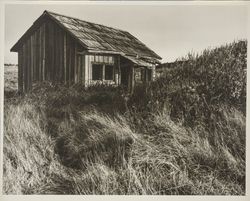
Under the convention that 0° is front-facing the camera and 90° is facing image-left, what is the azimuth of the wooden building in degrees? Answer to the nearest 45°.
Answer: approximately 315°
